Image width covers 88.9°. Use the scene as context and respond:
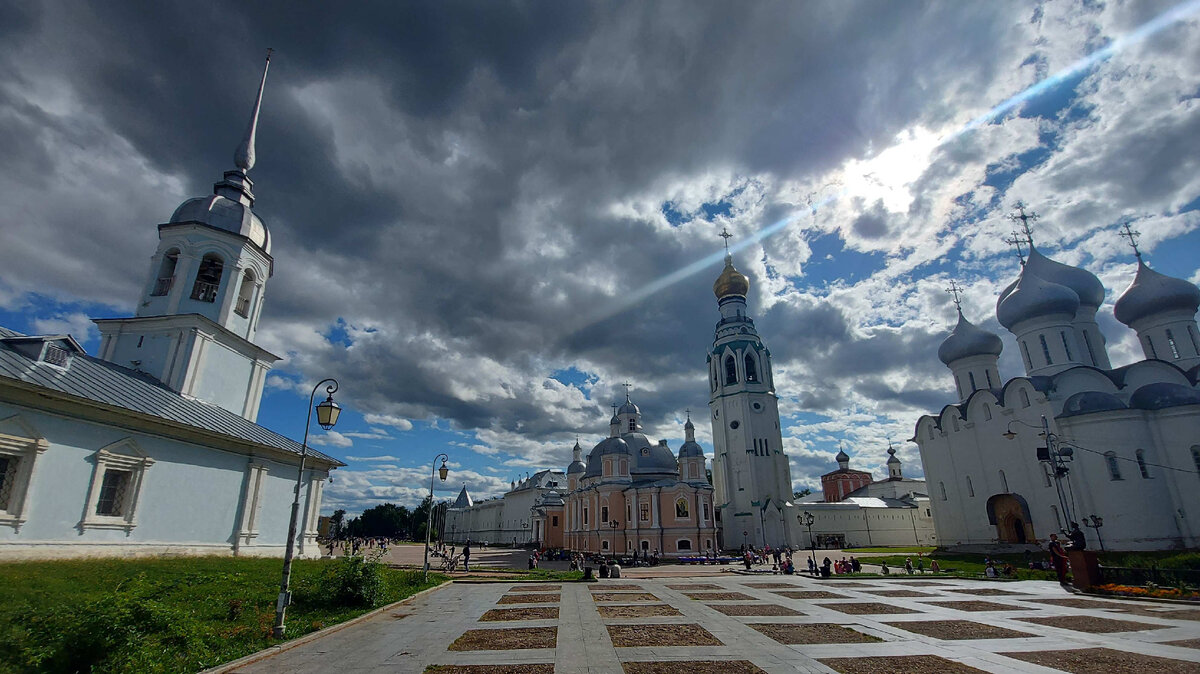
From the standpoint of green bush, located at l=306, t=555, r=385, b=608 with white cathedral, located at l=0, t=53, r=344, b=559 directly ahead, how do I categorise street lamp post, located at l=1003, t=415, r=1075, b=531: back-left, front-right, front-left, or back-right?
back-right

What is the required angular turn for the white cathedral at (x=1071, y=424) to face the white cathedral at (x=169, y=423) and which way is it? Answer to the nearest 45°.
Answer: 0° — it already faces it

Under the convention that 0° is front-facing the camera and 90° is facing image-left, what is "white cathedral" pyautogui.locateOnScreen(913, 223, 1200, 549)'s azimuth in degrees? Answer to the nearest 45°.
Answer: approximately 45°

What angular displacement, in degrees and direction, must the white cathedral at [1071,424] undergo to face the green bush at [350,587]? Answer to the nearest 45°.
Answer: approximately 45° to its left

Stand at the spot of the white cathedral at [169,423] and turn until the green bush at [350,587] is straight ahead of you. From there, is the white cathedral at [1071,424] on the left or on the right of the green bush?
left

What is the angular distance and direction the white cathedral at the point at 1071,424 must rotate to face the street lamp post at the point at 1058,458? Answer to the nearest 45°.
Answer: approximately 45° to its left

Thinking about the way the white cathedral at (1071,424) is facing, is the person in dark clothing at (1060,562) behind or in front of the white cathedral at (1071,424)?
in front

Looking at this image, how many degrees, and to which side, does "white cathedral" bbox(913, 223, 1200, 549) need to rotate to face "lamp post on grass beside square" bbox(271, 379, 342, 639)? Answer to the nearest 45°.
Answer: approximately 45° to its left
